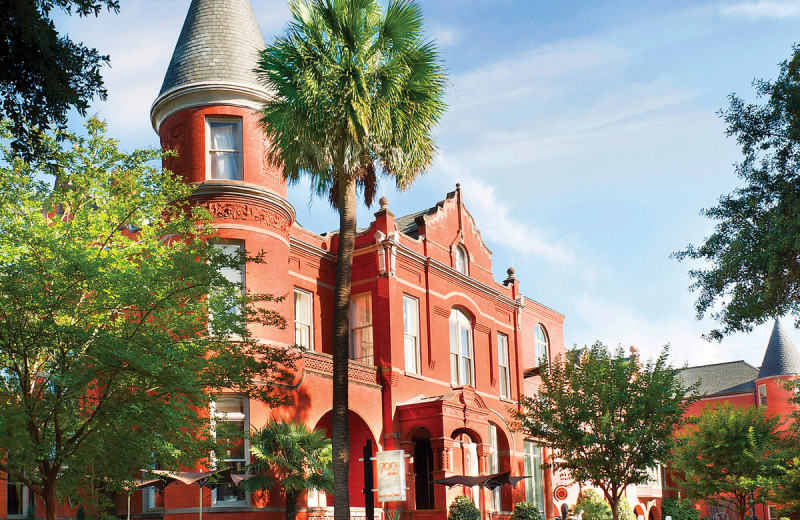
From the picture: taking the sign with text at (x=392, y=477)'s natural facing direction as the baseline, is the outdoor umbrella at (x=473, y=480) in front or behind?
behind

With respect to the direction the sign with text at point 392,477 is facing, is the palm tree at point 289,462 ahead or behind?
behind

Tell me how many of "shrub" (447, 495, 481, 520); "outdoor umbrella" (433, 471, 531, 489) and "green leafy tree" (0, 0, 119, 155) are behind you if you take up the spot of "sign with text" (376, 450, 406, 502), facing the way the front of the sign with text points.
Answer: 2

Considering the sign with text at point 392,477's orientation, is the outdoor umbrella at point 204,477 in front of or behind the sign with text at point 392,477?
behind

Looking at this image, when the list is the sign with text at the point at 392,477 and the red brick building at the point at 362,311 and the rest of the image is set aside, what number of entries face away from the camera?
0

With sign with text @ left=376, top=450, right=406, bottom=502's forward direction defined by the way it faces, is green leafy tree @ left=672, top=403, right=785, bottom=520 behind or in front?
behind
